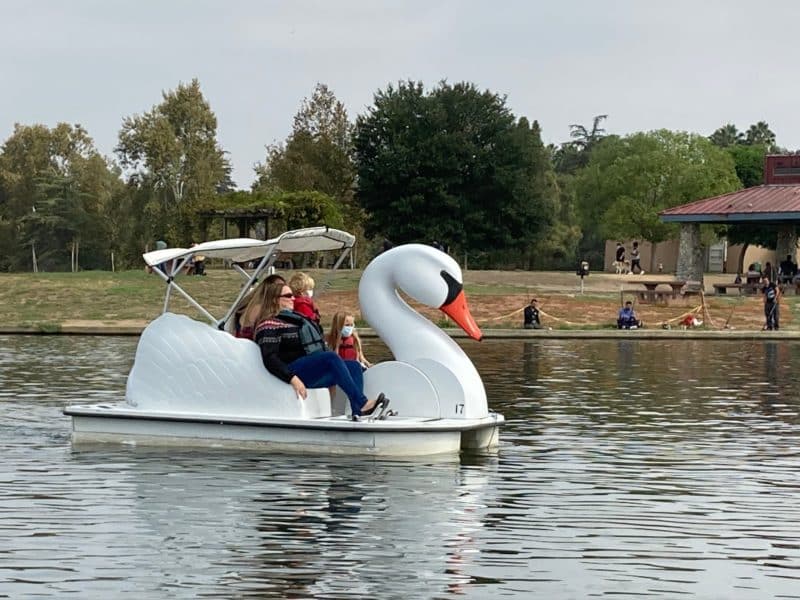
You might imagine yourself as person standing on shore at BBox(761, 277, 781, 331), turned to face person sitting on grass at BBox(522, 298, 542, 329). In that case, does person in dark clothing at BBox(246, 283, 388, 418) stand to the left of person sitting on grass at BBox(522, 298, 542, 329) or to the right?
left

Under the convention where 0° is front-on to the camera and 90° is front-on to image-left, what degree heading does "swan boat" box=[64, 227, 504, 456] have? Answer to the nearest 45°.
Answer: approximately 270°

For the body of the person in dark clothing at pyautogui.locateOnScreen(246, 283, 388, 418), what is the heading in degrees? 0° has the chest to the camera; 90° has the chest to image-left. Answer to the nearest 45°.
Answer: approximately 270°

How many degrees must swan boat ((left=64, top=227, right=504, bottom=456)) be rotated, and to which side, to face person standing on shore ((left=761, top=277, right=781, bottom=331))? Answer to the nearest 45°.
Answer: approximately 45° to its left

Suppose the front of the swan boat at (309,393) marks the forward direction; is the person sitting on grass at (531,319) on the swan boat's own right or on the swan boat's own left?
on the swan boat's own left

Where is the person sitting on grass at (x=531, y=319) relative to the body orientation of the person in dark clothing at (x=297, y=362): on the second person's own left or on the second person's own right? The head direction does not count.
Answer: on the second person's own left

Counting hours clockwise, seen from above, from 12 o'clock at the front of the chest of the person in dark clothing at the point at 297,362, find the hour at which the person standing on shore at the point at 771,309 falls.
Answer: The person standing on shore is roughly at 10 o'clock from the person in dark clothing.

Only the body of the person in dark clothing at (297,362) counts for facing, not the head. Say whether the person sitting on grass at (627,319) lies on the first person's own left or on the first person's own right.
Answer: on the first person's own left
